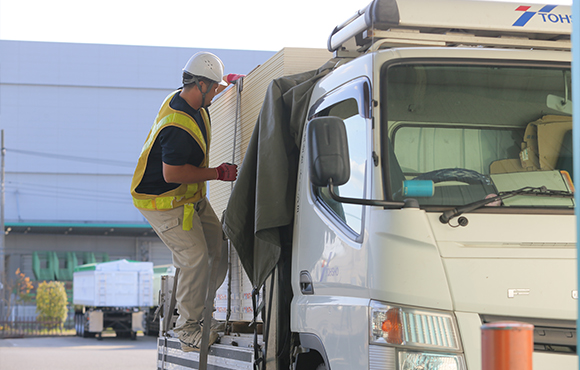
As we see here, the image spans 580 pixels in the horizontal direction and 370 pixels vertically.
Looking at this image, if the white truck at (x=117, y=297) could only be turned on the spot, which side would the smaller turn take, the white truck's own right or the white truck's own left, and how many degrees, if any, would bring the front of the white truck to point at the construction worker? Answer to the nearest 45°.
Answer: approximately 180°

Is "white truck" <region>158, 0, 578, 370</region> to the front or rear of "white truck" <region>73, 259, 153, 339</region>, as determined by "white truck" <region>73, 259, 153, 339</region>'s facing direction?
to the rear

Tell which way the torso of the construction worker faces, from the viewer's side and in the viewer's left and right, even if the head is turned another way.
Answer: facing to the right of the viewer

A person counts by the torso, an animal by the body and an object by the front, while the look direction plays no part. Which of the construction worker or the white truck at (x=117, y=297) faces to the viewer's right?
the construction worker

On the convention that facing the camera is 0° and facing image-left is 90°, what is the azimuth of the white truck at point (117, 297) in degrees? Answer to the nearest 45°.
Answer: approximately 180°

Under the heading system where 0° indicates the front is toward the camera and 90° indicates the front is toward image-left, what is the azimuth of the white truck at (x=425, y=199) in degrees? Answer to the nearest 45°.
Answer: approximately 315°
